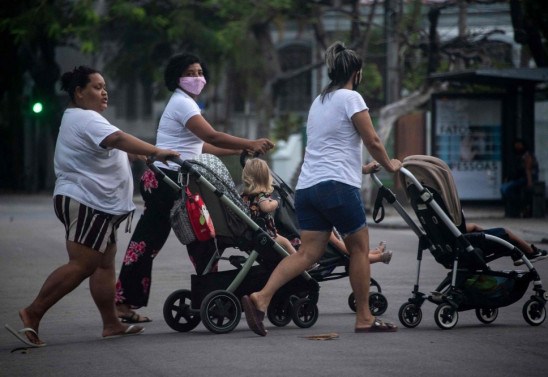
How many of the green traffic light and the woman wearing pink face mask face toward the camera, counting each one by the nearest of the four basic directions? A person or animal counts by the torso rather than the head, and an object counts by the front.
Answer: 1

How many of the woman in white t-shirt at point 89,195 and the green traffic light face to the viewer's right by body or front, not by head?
1

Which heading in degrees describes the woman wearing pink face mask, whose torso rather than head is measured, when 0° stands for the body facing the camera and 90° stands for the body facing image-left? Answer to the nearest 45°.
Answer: approximately 270°

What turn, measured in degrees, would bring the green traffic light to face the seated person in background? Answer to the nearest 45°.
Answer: approximately 45° to its left

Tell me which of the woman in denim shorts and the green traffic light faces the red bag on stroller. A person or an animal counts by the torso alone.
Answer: the green traffic light

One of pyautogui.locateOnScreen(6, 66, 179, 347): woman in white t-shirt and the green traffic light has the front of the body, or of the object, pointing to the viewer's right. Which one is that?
the woman in white t-shirt

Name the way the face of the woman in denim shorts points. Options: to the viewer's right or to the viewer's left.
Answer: to the viewer's right

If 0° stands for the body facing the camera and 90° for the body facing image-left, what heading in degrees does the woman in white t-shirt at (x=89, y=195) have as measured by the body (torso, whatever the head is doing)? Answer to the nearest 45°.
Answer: approximately 270°

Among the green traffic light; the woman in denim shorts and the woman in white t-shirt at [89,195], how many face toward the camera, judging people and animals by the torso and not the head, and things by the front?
1

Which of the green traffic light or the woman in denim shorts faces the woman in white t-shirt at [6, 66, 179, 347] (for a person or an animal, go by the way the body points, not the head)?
the green traffic light

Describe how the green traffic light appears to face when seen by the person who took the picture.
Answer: facing the viewer

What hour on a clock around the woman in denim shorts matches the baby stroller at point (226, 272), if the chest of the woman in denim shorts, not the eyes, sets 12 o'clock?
The baby stroller is roughly at 8 o'clock from the woman in denim shorts.

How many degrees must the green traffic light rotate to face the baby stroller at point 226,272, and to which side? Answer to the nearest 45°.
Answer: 0° — it already faces it

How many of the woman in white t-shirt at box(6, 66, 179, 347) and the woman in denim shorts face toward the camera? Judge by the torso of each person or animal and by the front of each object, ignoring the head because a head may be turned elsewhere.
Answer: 0

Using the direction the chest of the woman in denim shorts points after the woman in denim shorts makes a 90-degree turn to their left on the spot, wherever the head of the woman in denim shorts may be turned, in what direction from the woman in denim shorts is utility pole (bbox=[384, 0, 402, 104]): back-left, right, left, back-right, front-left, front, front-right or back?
front-right

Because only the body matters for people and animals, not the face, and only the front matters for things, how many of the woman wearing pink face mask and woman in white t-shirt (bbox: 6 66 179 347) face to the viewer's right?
2
